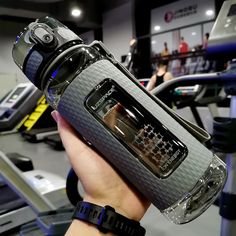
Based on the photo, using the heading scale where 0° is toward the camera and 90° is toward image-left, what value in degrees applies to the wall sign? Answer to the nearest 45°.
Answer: approximately 45°

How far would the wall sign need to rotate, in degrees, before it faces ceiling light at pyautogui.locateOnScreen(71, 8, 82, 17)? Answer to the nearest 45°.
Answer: approximately 45° to its right

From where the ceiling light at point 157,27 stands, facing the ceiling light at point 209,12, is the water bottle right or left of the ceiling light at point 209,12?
right

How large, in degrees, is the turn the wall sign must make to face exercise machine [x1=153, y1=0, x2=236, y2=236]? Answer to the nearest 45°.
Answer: approximately 45° to its left

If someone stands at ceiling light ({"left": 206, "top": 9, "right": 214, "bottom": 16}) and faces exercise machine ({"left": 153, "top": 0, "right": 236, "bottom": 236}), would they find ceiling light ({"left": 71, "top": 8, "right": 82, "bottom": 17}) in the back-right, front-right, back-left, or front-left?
front-right
